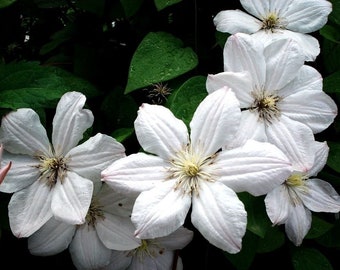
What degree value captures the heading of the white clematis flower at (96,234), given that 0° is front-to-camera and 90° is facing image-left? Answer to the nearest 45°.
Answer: approximately 0°

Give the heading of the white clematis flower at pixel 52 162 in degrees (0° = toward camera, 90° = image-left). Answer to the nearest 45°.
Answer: approximately 0°
